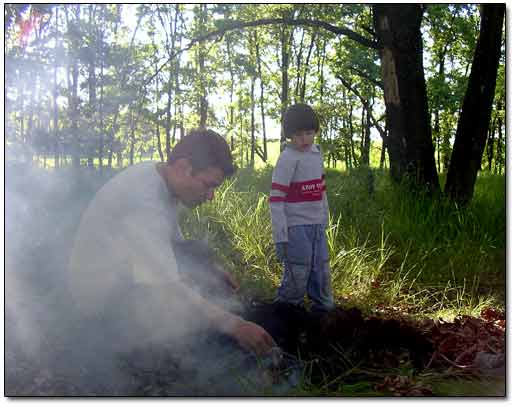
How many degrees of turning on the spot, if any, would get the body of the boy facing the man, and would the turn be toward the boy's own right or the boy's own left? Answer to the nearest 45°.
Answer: approximately 90° to the boy's own right

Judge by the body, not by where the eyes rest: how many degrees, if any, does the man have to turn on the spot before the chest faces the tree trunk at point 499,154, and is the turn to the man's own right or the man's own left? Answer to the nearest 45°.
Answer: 0° — they already face it

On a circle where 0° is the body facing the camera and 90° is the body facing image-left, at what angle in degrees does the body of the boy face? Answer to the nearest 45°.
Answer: approximately 315°

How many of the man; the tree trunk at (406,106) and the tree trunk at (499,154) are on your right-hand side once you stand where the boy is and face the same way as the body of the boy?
1

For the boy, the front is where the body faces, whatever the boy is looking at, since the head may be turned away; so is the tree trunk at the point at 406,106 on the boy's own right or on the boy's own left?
on the boy's own left

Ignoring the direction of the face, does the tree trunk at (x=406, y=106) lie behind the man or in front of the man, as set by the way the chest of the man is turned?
in front

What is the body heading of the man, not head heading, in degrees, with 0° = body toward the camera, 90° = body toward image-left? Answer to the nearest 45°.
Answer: approximately 270°

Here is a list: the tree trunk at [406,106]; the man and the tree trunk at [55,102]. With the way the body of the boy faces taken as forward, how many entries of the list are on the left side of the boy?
1

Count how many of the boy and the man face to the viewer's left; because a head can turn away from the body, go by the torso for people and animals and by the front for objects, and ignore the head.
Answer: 0
